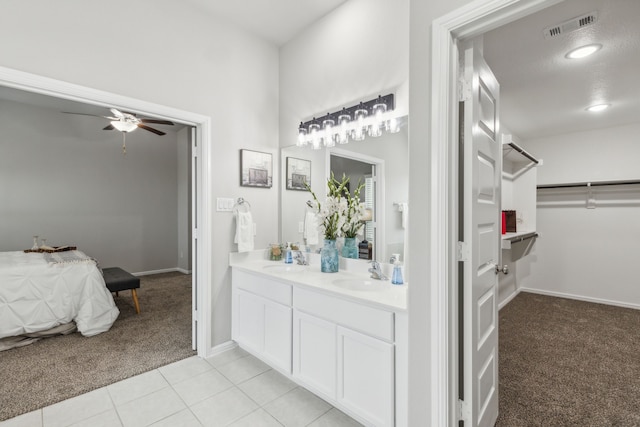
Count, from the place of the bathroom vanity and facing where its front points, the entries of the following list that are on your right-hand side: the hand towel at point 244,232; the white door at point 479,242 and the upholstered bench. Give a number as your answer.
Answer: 2

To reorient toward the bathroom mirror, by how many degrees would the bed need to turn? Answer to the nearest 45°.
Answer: approximately 45° to its right

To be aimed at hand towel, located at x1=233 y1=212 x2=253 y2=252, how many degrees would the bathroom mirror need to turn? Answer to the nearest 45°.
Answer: approximately 45° to its right

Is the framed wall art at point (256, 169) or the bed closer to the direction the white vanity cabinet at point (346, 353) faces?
the bed

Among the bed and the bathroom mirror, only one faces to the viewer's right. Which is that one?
the bed

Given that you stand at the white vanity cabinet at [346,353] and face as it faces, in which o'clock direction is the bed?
The bed is roughly at 2 o'clock from the white vanity cabinet.

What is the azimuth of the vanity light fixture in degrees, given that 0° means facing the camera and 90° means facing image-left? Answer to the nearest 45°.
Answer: approximately 45°

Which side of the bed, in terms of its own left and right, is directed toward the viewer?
right
